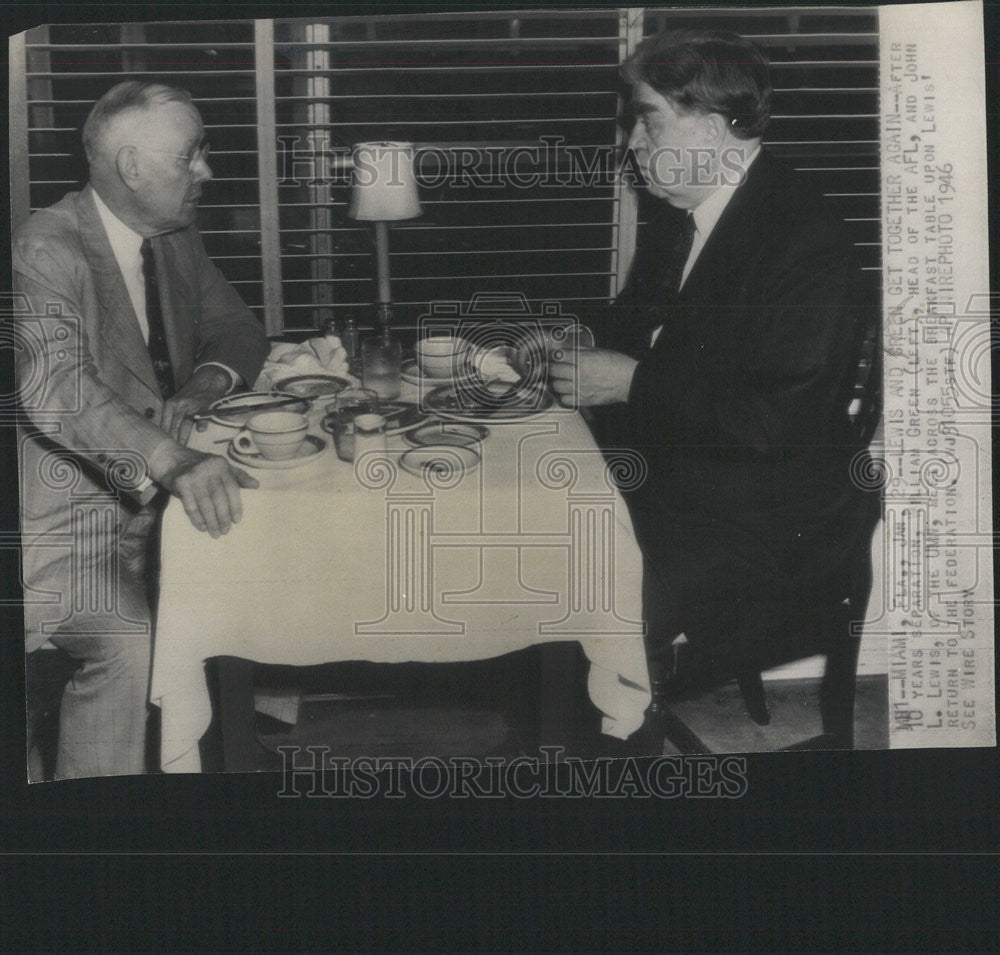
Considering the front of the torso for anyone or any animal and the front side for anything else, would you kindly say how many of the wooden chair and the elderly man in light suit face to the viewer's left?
1

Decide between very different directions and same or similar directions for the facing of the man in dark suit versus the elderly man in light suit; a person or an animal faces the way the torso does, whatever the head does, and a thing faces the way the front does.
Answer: very different directions

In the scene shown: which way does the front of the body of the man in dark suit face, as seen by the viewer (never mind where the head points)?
to the viewer's left

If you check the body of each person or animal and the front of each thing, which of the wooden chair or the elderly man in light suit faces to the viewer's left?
the wooden chair

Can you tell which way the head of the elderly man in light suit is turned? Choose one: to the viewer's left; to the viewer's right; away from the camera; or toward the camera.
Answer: to the viewer's right

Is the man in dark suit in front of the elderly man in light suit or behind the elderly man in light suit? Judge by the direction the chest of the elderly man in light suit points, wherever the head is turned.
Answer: in front

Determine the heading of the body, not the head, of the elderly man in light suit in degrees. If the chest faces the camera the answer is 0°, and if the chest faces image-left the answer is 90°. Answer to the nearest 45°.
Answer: approximately 315°

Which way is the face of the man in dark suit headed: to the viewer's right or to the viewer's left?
to the viewer's left

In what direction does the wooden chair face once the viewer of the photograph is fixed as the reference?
facing to the left of the viewer
